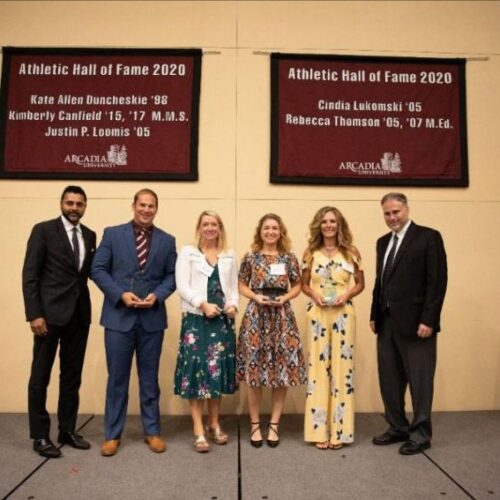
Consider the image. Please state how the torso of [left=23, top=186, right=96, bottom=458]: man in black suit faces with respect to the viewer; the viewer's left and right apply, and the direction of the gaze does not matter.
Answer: facing the viewer and to the right of the viewer

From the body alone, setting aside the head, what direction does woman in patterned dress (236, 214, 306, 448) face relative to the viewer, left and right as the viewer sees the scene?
facing the viewer

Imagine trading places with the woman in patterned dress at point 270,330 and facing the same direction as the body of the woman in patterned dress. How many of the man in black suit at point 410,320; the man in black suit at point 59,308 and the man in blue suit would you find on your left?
1

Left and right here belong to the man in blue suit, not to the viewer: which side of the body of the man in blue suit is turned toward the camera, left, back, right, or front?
front

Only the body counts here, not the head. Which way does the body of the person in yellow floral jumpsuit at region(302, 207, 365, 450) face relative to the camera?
toward the camera

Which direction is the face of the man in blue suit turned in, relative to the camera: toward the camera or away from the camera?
toward the camera

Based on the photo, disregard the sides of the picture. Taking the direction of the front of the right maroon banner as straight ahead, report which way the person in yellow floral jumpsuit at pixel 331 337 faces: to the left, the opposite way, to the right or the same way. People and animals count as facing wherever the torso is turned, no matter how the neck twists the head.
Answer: the same way

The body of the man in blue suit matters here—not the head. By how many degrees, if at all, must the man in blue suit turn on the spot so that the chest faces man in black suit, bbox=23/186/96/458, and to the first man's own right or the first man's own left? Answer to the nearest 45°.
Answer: approximately 90° to the first man's own right

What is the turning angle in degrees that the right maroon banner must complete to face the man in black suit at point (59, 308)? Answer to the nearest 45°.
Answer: approximately 45° to its right

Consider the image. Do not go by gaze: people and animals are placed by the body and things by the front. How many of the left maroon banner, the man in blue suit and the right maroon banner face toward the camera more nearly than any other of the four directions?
3

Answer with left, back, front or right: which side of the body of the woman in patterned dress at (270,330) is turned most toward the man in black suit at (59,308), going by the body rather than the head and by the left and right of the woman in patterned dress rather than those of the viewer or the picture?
right

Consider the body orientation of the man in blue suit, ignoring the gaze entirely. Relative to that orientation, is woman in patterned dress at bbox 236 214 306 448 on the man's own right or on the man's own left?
on the man's own left

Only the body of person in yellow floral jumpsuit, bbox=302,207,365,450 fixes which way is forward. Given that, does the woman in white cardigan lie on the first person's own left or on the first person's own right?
on the first person's own right
